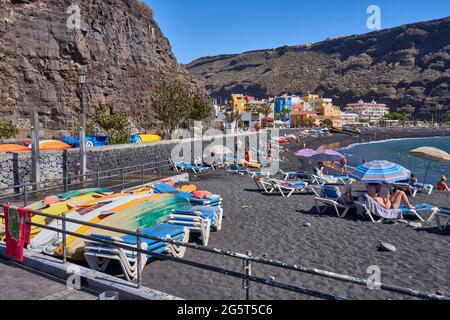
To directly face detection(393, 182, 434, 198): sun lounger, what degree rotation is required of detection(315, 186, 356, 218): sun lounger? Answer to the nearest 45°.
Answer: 0° — it already faces it

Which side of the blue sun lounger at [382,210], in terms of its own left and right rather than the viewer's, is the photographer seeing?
right

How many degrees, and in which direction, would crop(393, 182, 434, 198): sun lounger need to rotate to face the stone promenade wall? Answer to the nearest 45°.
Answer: approximately 180°

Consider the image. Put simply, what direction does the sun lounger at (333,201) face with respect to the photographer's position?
facing away from the viewer and to the right of the viewer

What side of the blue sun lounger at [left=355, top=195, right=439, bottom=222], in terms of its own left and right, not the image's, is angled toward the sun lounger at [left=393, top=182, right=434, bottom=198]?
left

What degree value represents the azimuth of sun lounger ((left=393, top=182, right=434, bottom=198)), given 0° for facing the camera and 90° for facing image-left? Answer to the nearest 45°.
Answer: approximately 270°

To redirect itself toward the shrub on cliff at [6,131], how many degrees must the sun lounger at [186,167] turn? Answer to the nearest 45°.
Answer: approximately 135° to its left

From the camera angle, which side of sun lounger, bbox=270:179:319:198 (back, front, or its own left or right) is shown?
right

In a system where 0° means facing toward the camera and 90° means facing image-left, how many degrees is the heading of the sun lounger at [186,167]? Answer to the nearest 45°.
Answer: approximately 270°

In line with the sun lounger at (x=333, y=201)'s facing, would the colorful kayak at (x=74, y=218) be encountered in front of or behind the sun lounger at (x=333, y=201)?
behind

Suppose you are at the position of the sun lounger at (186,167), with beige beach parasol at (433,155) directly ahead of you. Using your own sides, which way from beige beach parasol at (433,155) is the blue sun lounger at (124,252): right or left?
right

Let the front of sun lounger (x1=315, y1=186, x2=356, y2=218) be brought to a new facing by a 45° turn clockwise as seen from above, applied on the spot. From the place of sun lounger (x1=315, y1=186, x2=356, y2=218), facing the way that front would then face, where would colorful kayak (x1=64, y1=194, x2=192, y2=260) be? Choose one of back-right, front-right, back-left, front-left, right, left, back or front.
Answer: back-right
